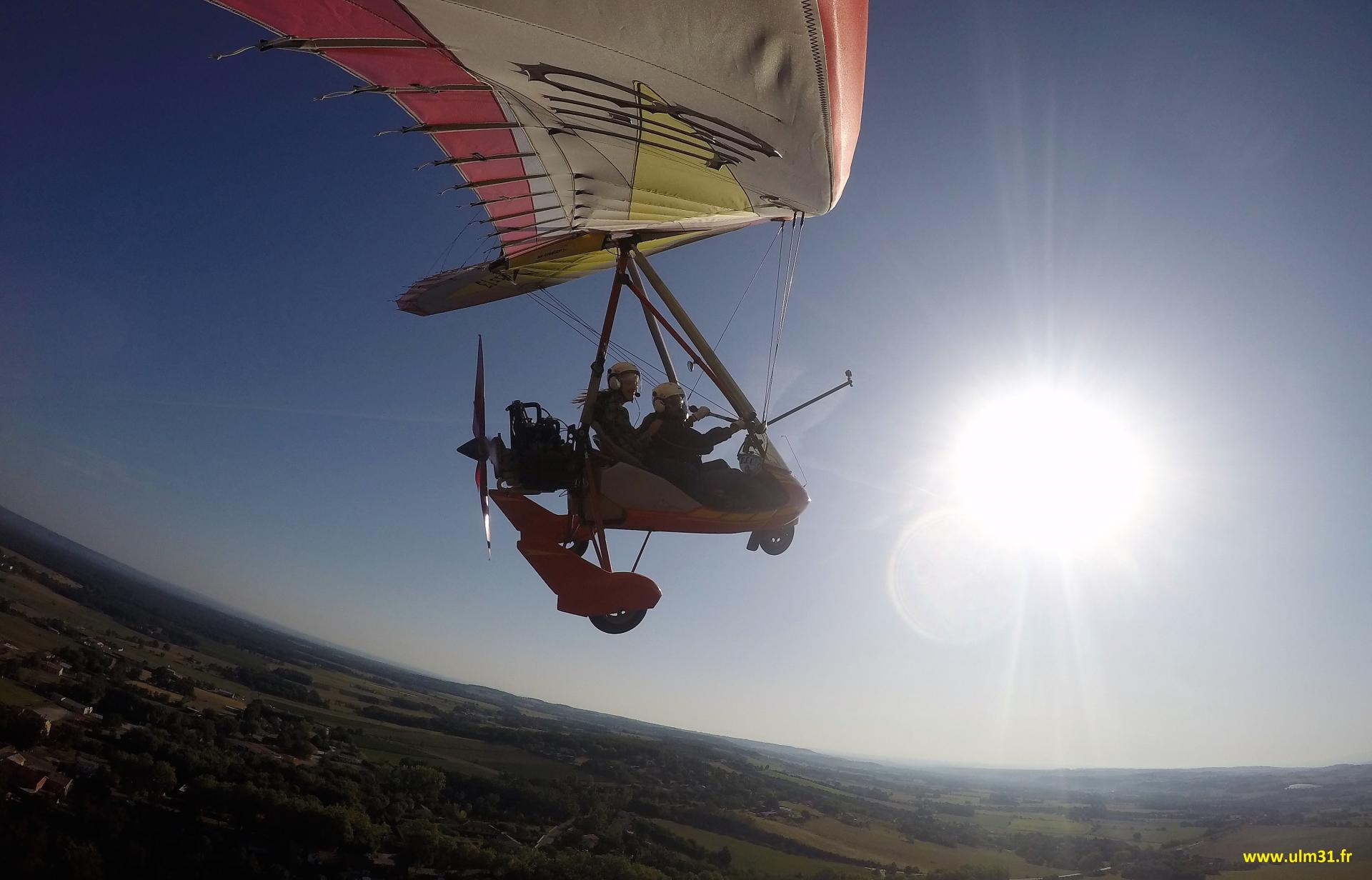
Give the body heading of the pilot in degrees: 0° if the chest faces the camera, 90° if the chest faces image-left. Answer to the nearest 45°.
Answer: approximately 270°

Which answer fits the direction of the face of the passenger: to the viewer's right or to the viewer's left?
to the viewer's right

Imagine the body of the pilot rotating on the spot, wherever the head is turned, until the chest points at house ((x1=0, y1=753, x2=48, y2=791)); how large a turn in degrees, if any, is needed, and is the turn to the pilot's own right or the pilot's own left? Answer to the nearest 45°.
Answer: approximately 135° to the pilot's own left
